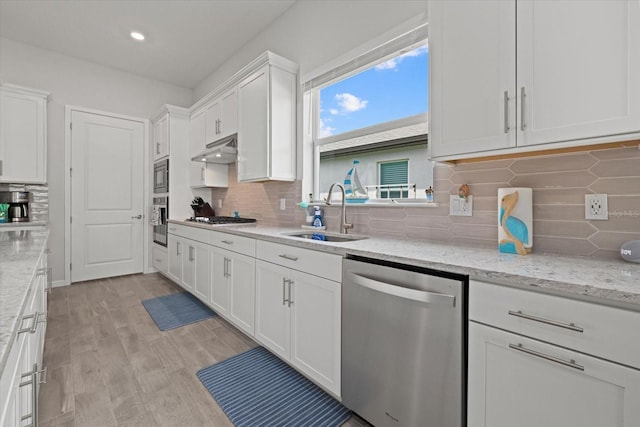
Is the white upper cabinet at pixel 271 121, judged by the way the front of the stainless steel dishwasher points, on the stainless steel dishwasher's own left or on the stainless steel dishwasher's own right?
on the stainless steel dishwasher's own right

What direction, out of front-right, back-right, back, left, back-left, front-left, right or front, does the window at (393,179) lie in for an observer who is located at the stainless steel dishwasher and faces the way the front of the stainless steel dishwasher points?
back-right

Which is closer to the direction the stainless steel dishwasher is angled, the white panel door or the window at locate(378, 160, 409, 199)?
the white panel door

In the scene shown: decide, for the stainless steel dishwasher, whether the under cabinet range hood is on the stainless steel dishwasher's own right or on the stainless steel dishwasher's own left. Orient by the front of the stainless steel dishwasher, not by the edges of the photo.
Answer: on the stainless steel dishwasher's own right

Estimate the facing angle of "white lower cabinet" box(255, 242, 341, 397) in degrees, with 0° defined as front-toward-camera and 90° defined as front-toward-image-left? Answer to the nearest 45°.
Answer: approximately 45°

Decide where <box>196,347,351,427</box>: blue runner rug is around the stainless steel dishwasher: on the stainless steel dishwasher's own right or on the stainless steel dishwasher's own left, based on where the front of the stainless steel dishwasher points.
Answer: on the stainless steel dishwasher's own right

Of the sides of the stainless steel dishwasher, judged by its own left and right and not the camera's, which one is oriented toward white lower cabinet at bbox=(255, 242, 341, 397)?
right
